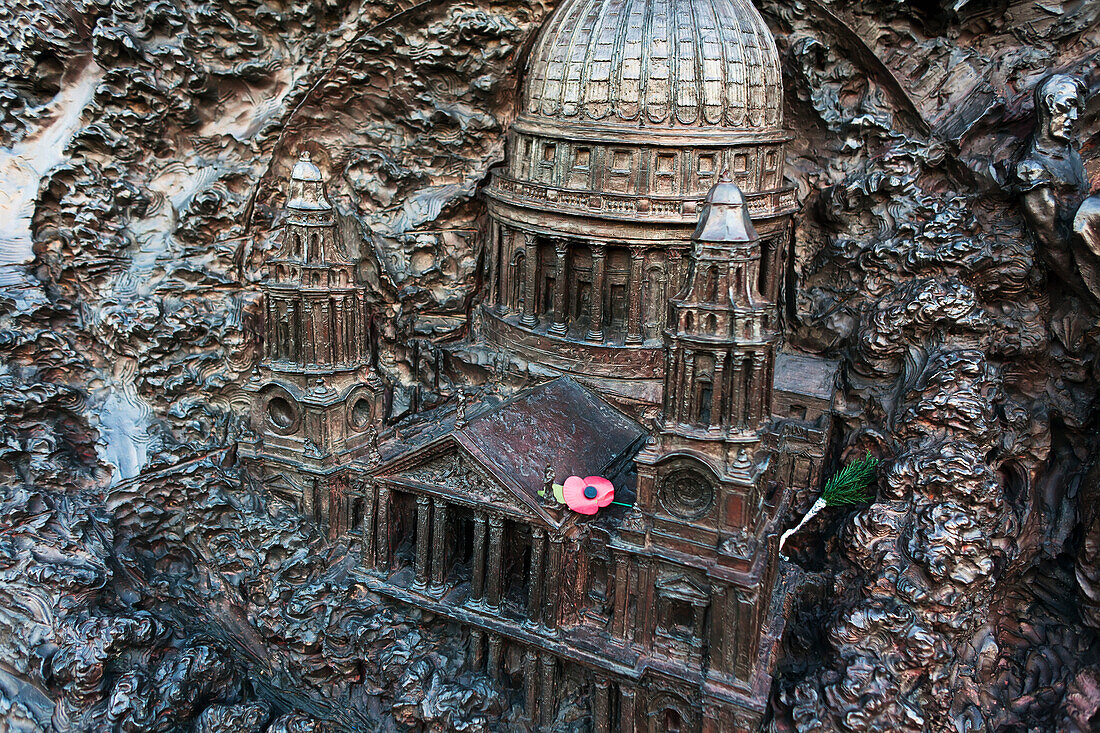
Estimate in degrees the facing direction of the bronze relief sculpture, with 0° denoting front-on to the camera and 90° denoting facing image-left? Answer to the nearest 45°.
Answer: approximately 0°
